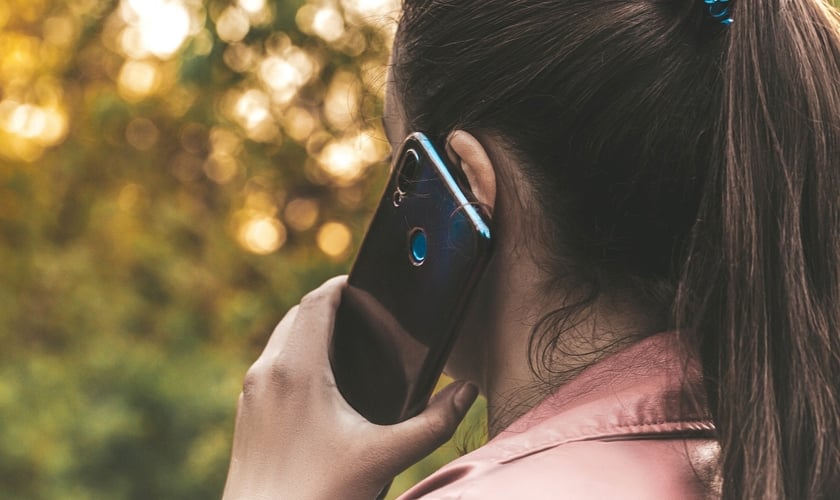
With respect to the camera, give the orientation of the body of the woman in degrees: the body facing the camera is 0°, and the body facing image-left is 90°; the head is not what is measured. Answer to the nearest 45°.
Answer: approximately 135°

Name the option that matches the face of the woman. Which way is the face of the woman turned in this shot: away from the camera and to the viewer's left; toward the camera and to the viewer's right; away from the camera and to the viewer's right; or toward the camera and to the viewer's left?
away from the camera and to the viewer's left
